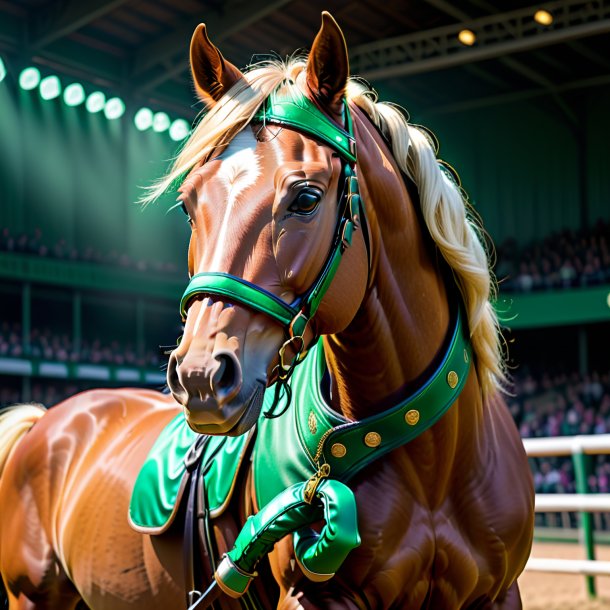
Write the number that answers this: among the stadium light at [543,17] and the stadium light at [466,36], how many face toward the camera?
2

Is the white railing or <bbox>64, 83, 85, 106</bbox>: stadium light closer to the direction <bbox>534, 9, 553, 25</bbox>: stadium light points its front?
the white railing

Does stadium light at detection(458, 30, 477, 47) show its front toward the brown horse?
yes

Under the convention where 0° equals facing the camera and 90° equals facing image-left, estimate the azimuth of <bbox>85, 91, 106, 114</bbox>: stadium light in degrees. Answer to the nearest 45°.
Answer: approximately 315°

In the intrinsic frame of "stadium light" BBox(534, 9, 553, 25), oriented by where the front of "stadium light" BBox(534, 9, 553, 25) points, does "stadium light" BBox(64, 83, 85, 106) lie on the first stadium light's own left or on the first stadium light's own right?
on the first stadium light's own right

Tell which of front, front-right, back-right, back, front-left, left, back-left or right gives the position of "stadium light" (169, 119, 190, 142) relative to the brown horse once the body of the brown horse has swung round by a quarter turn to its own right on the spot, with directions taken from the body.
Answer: back-right

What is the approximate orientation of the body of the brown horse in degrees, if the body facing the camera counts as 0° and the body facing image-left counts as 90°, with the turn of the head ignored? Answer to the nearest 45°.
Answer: approximately 315°

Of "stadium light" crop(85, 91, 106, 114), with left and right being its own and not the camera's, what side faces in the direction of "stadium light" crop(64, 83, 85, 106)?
right
